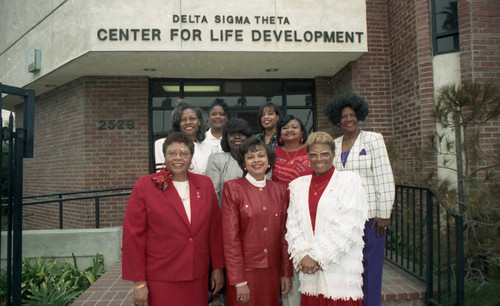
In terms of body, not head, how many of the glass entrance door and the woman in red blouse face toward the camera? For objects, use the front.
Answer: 2

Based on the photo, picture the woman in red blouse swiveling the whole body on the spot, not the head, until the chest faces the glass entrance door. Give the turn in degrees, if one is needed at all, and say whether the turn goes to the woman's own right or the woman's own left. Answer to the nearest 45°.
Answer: approximately 180°

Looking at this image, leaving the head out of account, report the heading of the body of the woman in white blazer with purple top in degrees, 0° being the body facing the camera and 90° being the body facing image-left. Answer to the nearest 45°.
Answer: approximately 45°

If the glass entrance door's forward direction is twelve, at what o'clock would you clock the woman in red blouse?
The woman in red blouse is roughly at 12 o'clock from the glass entrance door.

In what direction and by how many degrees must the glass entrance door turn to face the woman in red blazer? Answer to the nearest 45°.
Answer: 0° — it already faces them

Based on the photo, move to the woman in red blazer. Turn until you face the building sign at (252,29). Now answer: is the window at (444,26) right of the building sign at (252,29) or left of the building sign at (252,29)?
right

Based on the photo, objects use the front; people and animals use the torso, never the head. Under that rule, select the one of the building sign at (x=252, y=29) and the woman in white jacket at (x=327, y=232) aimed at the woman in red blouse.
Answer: the building sign

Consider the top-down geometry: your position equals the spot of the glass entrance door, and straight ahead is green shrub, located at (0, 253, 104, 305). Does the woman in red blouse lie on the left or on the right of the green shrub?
left
